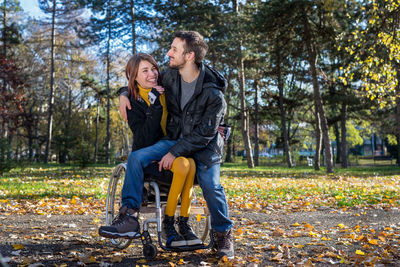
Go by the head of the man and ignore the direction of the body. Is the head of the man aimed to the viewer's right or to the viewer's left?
to the viewer's left

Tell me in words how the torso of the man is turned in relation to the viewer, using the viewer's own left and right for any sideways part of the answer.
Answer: facing the viewer and to the left of the viewer

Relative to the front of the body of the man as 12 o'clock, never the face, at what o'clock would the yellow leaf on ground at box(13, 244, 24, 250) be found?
The yellow leaf on ground is roughly at 2 o'clock from the man.

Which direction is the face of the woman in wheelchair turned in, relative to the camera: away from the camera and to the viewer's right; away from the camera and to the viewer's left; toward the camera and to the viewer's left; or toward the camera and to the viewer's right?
toward the camera and to the viewer's right
